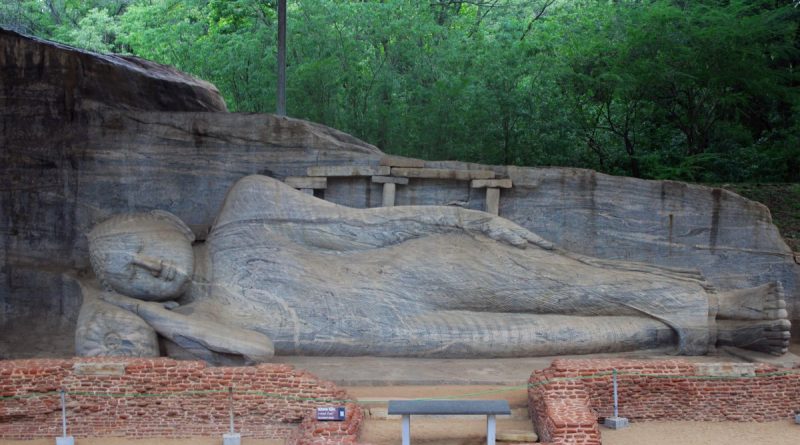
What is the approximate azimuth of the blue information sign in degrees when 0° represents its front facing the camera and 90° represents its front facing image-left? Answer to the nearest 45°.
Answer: approximately 0°

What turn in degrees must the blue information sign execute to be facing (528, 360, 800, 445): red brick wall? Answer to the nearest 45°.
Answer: approximately 90° to its left

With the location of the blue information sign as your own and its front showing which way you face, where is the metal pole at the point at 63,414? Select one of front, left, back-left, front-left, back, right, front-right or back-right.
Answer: right

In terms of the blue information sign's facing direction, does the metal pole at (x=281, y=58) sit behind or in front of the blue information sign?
behind

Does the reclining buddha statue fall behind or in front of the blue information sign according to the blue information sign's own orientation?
behind

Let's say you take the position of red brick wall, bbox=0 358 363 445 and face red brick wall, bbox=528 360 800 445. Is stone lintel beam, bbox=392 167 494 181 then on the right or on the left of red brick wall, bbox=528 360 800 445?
left

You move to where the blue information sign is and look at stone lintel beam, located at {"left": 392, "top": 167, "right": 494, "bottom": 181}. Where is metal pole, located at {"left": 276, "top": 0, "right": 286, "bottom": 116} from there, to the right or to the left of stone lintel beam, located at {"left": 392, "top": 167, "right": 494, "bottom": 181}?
left

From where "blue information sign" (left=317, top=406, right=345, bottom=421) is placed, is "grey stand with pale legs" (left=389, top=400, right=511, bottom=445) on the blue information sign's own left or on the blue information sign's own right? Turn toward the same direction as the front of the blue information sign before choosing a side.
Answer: on the blue information sign's own left

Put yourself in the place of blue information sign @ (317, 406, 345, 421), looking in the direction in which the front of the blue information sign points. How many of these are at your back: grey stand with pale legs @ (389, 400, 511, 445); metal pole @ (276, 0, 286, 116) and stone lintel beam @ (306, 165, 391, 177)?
2

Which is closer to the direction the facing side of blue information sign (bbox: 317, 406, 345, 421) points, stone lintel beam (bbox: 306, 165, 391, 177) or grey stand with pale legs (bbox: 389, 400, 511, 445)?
the grey stand with pale legs

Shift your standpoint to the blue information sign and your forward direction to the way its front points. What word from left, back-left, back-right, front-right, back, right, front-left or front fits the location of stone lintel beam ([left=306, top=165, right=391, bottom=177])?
back

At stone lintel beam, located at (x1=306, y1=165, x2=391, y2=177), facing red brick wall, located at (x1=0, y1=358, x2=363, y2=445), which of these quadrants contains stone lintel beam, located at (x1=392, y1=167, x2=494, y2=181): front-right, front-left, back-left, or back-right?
back-left
